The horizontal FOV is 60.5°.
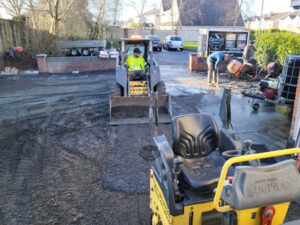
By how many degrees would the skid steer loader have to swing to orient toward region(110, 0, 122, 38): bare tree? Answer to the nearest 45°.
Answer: approximately 180°

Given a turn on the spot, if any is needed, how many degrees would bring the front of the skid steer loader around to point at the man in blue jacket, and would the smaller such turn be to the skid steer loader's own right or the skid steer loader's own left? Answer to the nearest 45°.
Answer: approximately 135° to the skid steer loader's own left

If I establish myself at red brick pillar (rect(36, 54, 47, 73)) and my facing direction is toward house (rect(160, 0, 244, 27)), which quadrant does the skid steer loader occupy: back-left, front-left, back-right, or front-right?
back-right

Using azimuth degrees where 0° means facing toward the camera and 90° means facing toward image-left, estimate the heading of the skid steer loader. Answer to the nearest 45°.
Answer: approximately 0°

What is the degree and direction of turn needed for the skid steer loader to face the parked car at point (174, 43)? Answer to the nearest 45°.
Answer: approximately 180°
